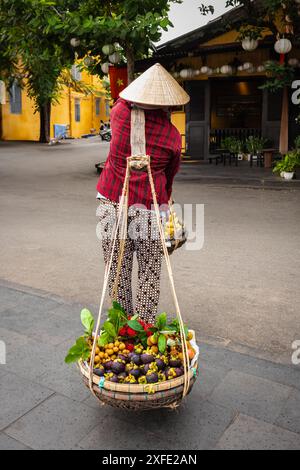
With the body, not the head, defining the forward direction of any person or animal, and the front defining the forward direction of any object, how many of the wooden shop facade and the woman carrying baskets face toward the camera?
1

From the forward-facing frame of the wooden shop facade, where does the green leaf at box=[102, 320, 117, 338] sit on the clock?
The green leaf is roughly at 12 o'clock from the wooden shop facade.

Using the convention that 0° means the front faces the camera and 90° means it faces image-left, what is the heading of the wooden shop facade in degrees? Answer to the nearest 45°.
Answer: approximately 0°

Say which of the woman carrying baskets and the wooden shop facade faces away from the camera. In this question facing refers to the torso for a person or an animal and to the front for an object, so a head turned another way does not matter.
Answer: the woman carrying baskets

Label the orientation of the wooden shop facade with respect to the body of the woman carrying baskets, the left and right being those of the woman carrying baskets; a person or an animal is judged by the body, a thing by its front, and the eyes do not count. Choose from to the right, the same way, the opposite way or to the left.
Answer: the opposite way

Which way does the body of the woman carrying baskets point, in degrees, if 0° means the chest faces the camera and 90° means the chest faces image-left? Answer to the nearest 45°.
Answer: approximately 180°

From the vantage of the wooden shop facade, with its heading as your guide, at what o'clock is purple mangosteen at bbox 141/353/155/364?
The purple mangosteen is roughly at 12 o'clock from the wooden shop facade.

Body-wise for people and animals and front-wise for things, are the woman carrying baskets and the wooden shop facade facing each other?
yes

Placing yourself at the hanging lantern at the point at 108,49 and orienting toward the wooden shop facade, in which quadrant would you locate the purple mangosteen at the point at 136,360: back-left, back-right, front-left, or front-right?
back-right

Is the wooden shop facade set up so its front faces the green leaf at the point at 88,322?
yes
